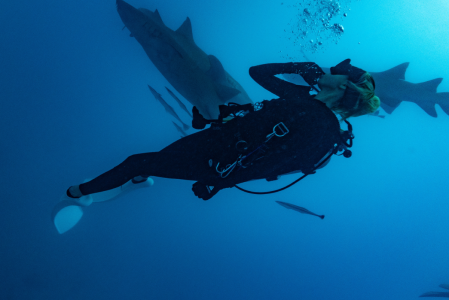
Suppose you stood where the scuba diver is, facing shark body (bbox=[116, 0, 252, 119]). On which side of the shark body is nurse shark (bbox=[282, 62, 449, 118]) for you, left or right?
right

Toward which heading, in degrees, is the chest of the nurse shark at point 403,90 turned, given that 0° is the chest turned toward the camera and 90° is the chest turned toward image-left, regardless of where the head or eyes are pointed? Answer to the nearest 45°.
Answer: approximately 90°

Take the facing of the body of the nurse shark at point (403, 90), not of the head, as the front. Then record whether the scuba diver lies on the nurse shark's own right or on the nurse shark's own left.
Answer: on the nurse shark's own left
